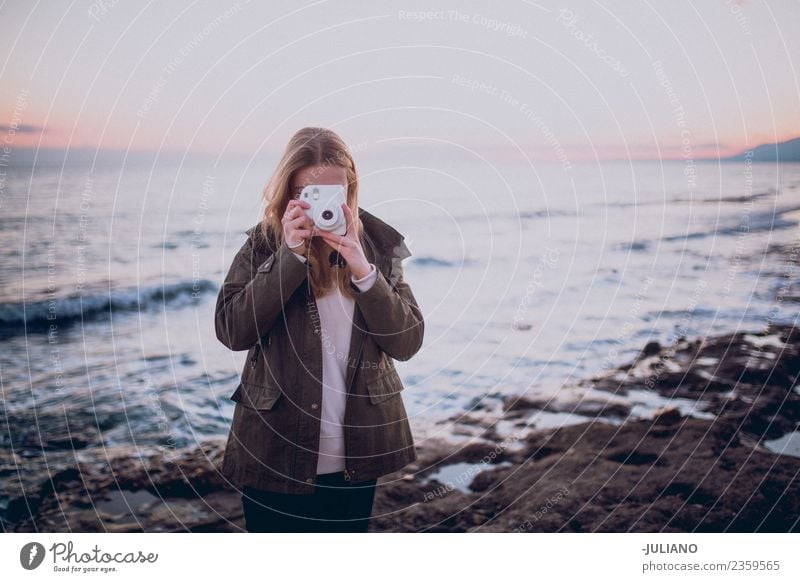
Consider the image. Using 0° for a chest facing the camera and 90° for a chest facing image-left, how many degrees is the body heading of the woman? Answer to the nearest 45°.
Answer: approximately 0°

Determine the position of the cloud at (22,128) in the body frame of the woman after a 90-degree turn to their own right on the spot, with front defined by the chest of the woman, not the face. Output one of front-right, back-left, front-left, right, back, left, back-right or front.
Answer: front-right
